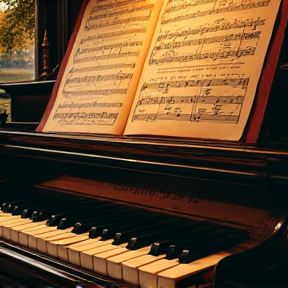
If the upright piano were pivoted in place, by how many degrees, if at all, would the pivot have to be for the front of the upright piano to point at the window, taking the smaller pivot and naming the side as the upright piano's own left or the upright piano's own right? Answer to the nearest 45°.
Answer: approximately 135° to the upright piano's own right
